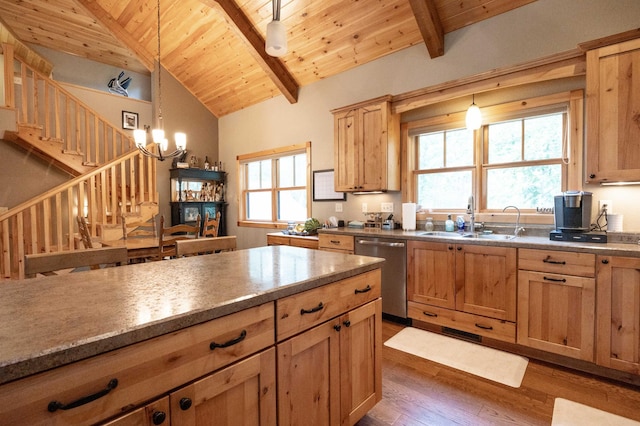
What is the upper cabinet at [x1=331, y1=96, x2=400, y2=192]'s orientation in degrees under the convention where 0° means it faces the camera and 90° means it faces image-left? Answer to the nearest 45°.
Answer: approximately 45°

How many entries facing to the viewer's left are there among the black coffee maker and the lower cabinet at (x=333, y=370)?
0

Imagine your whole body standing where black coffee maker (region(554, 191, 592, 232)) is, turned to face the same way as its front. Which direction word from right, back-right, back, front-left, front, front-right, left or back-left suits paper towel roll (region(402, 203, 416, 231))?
right

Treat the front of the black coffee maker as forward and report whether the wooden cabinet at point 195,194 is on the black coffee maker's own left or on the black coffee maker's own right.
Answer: on the black coffee maker's own right

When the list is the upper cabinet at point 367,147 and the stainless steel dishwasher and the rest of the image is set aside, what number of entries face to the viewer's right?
0

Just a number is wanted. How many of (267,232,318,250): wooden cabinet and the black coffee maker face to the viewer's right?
0

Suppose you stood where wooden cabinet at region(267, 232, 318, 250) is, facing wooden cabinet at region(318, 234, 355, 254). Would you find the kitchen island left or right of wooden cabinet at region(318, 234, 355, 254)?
right

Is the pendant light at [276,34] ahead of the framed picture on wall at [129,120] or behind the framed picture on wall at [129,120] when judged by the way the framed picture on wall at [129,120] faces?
ahead

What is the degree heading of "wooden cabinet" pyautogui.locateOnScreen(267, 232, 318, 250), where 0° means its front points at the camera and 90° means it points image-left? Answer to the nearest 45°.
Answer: approximately 45°

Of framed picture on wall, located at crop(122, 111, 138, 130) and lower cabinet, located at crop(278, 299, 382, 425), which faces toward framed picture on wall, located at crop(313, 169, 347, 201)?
framed picture on wall, located at crop(122, 111, 138, 130)
